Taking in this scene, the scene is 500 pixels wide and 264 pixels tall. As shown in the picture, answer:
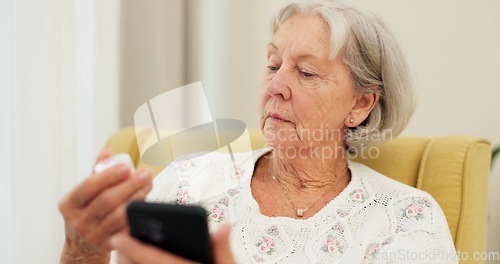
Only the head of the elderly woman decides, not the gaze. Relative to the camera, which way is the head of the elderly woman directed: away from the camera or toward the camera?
toward the camera

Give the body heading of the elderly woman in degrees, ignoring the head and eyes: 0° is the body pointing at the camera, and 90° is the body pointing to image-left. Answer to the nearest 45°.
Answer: approximately 45°
